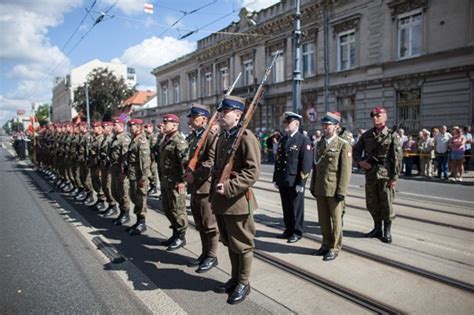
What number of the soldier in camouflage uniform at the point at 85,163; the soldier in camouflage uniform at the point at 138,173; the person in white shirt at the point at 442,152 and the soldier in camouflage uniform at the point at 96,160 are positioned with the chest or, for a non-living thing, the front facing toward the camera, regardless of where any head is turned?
1

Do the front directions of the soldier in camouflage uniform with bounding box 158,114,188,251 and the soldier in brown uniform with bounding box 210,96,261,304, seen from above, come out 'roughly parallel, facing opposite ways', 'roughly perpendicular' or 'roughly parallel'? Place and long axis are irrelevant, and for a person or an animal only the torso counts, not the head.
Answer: roughly parallel

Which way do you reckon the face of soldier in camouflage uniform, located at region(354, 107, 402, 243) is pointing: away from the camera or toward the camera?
toward the camera

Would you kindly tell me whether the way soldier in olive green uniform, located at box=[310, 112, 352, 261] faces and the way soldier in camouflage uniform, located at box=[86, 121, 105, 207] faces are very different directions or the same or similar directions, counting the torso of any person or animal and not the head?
same or similar directions

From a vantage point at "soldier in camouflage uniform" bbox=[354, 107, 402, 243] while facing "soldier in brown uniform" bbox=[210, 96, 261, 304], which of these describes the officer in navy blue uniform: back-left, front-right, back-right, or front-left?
front-right

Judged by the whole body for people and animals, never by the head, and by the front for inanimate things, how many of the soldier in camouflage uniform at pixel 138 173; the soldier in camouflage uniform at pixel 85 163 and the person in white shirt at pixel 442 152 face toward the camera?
1

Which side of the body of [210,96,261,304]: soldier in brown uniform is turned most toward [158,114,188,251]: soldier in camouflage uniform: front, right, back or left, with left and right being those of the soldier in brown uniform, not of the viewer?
right

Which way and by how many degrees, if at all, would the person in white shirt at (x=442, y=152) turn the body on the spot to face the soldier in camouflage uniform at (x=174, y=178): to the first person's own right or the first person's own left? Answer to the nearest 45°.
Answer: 0° — they already face them

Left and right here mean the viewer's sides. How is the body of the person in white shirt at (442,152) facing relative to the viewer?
facing the viewer

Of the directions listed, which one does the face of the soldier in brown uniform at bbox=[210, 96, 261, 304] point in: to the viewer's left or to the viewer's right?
to the viewer's left

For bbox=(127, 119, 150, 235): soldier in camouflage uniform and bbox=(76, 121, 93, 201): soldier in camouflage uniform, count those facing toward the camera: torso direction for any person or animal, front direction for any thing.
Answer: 0

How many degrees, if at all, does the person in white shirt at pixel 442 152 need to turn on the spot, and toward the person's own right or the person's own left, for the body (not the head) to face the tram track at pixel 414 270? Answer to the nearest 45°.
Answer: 0° — they already face it

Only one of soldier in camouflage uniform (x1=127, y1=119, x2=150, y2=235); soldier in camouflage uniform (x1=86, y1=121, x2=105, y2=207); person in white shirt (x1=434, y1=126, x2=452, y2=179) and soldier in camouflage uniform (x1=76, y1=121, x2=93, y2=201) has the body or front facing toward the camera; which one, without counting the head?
the person in white shirt

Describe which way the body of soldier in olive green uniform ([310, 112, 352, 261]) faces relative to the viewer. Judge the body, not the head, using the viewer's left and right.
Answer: facing the viewer and to the left of the viewer

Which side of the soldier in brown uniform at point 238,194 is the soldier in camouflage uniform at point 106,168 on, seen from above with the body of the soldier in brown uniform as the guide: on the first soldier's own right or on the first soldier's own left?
on the first soldier's own right
